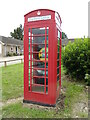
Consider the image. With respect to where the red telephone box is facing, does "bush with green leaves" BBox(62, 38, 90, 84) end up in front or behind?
behind

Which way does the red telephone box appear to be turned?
toward the camera
